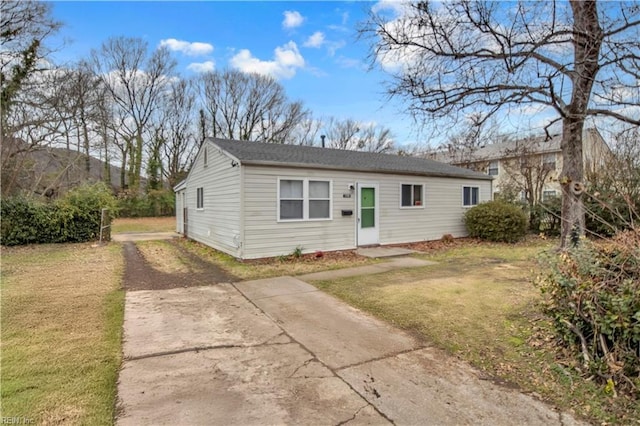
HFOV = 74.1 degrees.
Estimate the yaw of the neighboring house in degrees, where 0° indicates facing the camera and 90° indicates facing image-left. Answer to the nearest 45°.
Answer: approximately 45°

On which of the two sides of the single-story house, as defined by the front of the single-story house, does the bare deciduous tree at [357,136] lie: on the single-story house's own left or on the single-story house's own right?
on the single-story house's own left

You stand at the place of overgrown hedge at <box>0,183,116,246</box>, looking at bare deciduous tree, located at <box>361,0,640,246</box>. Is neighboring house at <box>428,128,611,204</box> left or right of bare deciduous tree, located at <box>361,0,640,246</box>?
left

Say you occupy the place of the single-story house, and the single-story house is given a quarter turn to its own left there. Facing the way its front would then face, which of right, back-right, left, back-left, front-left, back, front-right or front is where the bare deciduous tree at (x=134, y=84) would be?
left

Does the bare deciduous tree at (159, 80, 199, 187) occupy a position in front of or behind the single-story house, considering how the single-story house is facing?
behind

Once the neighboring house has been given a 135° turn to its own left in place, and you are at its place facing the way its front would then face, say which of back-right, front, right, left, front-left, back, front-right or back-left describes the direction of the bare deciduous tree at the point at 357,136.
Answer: back-left

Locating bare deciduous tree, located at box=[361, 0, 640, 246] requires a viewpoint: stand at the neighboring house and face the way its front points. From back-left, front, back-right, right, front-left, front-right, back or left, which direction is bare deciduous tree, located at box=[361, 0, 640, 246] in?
front-left

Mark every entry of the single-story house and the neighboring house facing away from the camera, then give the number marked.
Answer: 0

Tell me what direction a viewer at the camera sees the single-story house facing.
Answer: facing the viewer and to the right of the viewer
